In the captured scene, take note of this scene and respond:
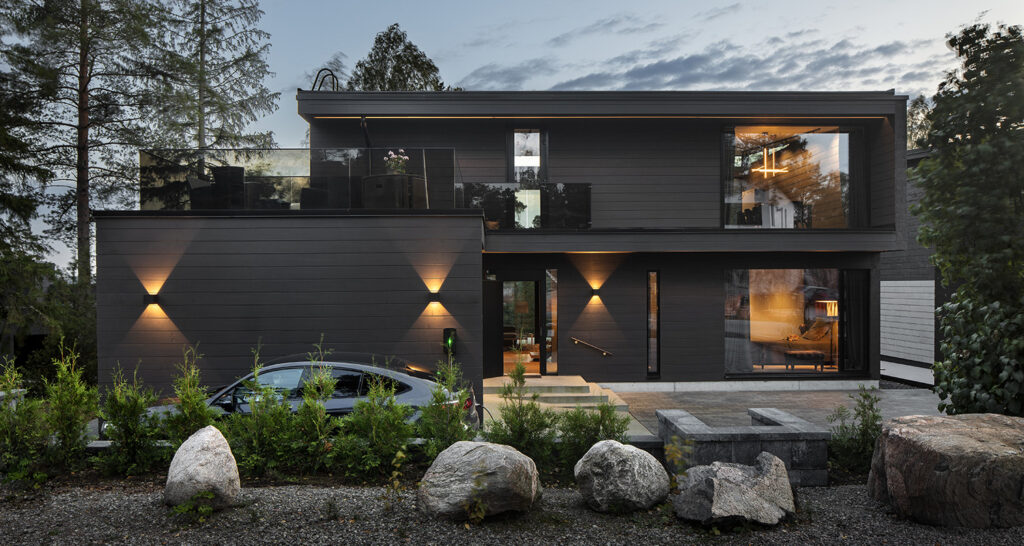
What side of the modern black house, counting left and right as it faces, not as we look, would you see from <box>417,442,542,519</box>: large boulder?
front

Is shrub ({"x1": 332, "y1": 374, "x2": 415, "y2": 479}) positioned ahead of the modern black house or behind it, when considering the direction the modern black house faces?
ahead

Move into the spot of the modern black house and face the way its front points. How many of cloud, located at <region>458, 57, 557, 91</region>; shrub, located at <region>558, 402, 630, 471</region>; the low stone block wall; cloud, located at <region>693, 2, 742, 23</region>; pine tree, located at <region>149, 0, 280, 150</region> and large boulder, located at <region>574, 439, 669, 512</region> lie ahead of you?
3

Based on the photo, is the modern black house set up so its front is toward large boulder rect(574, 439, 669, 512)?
yes

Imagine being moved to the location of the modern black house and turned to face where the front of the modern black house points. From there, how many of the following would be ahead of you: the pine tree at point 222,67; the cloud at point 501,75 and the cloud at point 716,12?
0

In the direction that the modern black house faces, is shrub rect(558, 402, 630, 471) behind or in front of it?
in front

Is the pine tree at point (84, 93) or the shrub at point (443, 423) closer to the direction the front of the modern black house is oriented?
the shrub

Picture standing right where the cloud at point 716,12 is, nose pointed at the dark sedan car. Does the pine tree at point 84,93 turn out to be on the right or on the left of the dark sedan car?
right

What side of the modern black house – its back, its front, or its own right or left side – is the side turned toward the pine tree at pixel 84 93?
right

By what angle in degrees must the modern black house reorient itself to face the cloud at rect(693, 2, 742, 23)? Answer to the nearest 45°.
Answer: approximately 135° to its left

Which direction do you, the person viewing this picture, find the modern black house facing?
facing the viewer

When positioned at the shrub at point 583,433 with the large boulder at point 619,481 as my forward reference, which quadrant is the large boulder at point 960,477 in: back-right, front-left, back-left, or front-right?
front-left

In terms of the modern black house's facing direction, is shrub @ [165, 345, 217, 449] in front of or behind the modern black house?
in front

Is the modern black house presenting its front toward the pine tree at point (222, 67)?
no
